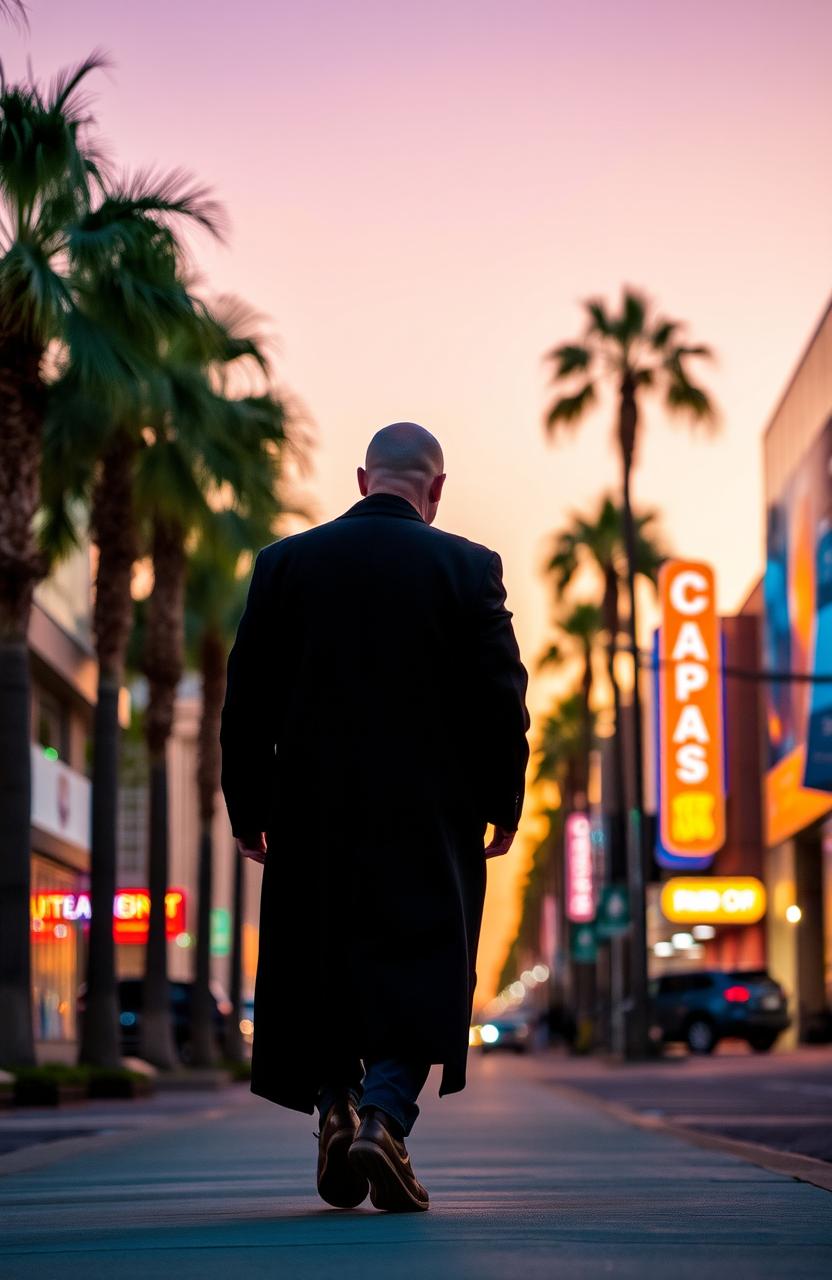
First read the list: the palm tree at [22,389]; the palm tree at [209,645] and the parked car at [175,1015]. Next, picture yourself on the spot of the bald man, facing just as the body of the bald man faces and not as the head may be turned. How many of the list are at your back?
0

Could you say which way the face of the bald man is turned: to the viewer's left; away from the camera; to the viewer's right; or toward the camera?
away from the camera

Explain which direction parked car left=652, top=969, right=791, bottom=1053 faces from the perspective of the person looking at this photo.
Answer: facing away from the viewer and to the left of the viewer

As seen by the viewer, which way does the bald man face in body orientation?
away from the camera

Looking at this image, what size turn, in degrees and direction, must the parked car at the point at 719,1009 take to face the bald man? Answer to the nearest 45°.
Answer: approximately 135° to its left

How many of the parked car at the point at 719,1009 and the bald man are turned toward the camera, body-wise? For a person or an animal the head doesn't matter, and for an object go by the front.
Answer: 0

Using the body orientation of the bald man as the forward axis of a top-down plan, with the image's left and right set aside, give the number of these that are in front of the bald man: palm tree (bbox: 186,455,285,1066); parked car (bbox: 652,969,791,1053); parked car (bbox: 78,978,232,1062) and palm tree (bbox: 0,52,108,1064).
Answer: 4

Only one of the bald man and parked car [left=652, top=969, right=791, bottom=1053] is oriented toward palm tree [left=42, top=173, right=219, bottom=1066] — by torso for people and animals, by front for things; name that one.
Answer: the bald man

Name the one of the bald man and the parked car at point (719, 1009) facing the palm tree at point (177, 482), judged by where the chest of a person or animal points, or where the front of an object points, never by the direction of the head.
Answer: the bald man

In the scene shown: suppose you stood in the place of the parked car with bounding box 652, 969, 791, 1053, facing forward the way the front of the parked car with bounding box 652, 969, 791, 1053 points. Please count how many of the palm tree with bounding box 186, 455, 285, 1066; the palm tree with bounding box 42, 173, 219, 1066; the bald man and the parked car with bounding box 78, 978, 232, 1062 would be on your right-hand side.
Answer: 0

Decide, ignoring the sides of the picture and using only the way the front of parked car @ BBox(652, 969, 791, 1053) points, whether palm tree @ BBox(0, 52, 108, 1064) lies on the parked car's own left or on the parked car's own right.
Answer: on the parked car's own left

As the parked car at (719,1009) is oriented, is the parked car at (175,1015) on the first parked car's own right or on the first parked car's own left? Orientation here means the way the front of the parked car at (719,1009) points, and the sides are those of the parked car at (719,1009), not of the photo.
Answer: on the first parked car's own left

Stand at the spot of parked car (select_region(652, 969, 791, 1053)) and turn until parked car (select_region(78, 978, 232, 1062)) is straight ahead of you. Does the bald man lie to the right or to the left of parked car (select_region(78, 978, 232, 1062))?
left

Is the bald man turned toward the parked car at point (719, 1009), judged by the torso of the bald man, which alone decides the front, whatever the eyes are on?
yes

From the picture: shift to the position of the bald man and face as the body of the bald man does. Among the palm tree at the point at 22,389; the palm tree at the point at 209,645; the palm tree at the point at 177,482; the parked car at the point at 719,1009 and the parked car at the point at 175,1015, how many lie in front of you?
5

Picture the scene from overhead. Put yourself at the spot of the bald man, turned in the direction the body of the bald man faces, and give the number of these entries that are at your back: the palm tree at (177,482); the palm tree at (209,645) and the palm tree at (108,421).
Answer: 0

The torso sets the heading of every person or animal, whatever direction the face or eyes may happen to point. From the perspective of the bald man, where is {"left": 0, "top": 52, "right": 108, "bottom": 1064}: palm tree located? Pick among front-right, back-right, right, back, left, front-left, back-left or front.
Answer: front

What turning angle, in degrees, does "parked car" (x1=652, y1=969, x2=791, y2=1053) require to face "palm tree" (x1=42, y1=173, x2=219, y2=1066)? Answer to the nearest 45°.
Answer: approximately 135° to its left
